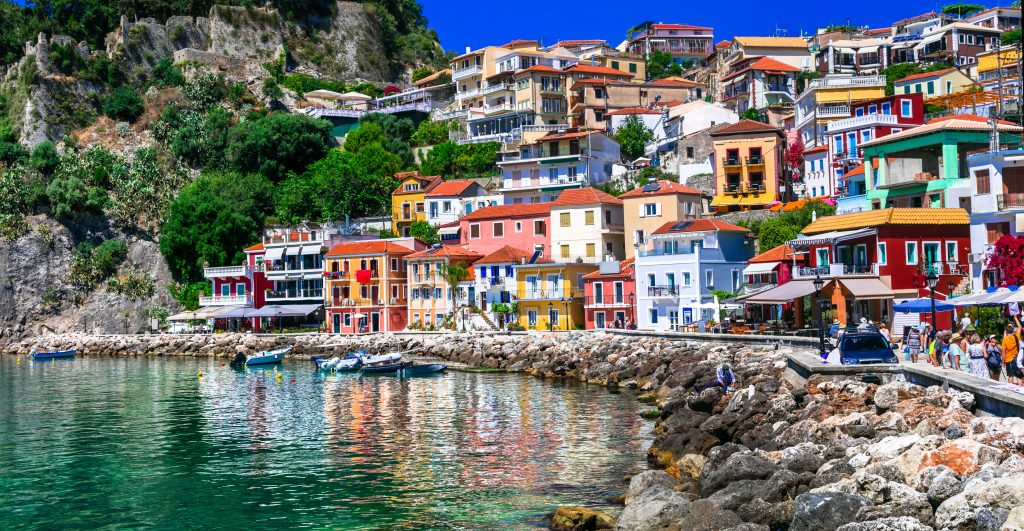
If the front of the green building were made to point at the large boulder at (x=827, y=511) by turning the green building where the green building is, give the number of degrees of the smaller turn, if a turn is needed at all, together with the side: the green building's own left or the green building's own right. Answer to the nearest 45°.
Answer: approximately 45° to the green building's own left

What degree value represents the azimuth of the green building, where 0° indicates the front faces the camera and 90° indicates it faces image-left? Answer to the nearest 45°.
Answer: approximately 45°

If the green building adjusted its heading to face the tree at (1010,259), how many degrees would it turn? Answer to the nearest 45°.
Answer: approximately 45° to its left

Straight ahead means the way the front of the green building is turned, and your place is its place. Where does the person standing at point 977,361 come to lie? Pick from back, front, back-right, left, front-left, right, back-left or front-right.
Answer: front-left

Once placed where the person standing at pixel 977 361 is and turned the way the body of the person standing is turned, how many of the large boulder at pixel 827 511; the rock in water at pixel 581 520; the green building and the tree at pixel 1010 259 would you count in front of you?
2
